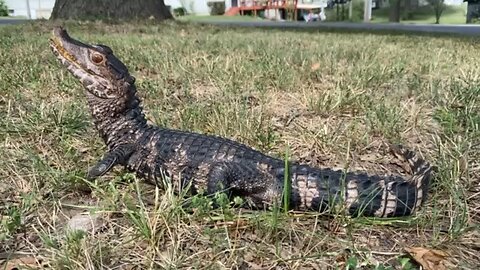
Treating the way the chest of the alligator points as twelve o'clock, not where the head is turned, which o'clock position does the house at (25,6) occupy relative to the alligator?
The house is roughly at 2 o'clock from the alligator.

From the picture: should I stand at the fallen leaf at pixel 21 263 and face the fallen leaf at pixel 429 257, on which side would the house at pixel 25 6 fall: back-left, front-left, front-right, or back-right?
back-left

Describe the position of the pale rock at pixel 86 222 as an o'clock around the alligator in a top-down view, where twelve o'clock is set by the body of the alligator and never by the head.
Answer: The pale rock is roughly at 11 o'clock from the alligator.

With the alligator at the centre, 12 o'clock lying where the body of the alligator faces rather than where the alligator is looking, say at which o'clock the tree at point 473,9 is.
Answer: The tree is roughly at 4 o'clock from the alligator.

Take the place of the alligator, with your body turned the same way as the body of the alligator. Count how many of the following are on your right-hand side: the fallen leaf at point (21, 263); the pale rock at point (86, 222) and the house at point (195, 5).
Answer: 1

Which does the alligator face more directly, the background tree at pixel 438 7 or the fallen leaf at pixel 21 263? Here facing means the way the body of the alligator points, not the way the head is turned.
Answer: the fallen leaf

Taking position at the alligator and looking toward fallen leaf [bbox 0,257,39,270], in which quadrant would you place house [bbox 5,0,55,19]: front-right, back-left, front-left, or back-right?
back-right

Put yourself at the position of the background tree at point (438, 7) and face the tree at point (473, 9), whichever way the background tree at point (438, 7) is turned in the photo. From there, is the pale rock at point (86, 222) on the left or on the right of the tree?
right

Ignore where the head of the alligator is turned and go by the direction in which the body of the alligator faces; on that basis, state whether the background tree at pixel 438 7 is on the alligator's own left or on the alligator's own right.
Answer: on the alligator's own right

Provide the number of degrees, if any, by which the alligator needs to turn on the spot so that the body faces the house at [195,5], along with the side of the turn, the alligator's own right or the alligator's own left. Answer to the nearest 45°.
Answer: approximately 90° to the alligator's own right

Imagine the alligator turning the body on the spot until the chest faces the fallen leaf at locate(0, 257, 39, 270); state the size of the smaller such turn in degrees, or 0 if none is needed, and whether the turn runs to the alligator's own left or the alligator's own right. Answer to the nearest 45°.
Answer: approximately 45° to the alligator's own left

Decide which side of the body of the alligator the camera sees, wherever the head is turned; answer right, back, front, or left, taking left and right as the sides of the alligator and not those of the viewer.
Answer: left

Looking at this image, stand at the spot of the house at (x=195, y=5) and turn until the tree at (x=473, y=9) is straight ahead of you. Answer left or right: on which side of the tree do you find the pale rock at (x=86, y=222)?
right

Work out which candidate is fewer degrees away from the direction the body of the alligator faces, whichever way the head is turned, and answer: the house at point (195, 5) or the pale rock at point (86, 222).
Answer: the pale rock
